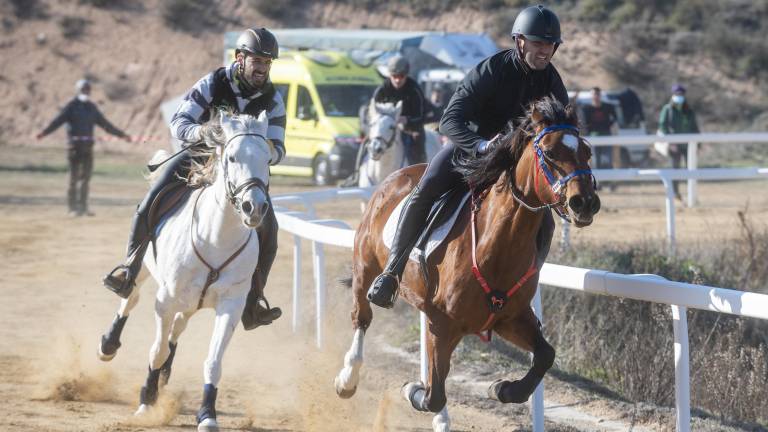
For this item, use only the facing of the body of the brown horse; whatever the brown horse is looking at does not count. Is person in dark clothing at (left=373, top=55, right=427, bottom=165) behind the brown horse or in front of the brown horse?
behind

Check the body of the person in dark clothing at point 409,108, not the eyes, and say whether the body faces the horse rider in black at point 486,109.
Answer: yes

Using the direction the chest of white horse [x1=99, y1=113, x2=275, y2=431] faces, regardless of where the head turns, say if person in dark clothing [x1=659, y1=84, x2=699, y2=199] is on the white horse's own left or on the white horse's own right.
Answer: on the white horse's own left

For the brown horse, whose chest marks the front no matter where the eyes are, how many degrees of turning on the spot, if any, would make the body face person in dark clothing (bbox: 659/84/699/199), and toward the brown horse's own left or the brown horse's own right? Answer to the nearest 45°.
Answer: approximately 135° to the brown horse's own left

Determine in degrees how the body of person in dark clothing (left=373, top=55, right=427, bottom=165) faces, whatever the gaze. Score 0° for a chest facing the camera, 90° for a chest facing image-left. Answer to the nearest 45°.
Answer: approximately 0°
